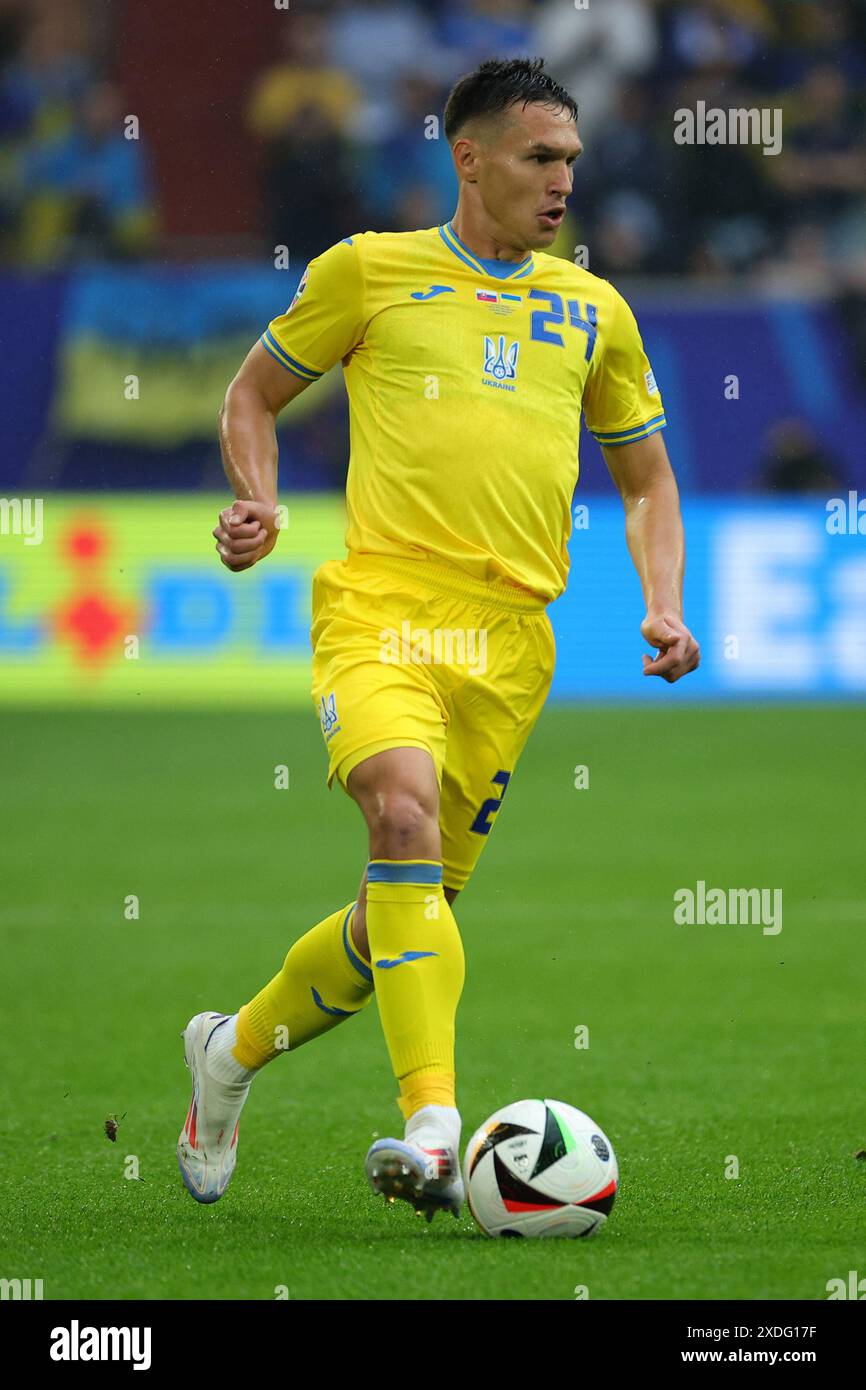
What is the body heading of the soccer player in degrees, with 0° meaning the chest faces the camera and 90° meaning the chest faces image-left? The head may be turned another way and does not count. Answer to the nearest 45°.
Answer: approximately 315°

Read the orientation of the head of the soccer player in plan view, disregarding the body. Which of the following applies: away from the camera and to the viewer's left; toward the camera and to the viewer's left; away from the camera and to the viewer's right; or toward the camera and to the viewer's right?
toward the camera and to the viewer's right
